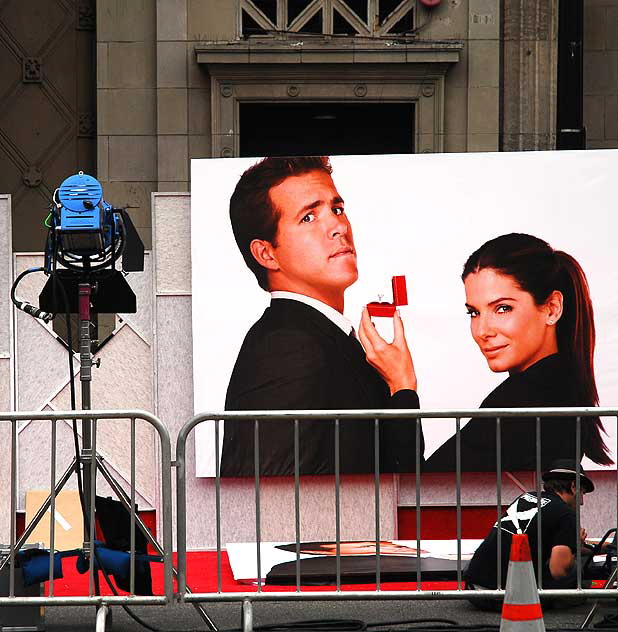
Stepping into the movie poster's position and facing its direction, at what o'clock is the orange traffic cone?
The orange traffic cone is roughly at 12 o'clock from the movie poster.

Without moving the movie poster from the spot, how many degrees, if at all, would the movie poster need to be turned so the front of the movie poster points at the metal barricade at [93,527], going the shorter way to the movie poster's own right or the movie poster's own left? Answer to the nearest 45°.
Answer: approximately 45° to the movie poster's own right

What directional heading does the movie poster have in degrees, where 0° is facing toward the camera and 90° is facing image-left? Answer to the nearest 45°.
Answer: approximately 0°
